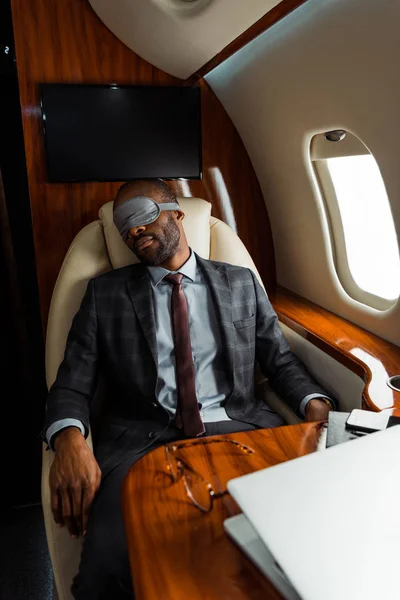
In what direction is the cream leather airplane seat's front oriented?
toward the camera

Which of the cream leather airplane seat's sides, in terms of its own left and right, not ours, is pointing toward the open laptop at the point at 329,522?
front

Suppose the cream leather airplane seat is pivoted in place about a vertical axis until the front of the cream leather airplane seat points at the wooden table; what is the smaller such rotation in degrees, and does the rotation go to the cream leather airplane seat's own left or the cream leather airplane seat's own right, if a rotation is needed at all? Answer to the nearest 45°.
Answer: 0° — it already faces it

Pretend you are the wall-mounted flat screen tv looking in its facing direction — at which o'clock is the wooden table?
The wooden table is roughly at 12 o'clock from the wall-mounted flat screen tv.

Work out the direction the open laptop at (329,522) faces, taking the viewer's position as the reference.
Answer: facing away from the viewer and to the left of the viewer

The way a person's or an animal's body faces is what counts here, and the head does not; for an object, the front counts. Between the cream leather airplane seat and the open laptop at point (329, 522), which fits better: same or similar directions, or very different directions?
very different directions

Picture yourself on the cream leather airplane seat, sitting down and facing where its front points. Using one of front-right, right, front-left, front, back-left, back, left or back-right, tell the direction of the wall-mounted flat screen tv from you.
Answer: back

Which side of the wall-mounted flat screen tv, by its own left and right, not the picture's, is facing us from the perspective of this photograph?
front

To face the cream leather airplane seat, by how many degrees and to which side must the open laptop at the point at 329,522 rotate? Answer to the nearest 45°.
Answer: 0° — it already faces it
